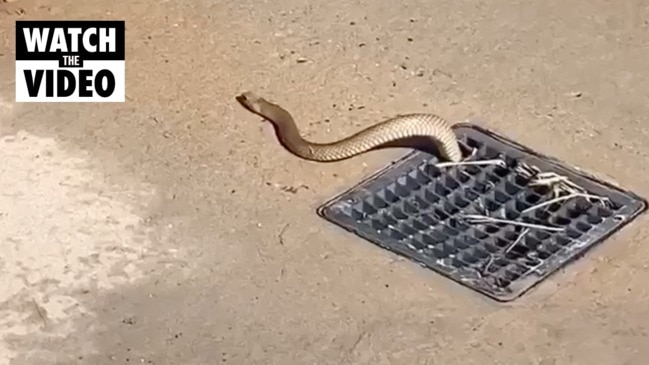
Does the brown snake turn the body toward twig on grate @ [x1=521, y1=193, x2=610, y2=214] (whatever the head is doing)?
no

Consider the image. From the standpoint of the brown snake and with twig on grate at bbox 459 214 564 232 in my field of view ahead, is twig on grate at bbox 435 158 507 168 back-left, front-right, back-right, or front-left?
front-left

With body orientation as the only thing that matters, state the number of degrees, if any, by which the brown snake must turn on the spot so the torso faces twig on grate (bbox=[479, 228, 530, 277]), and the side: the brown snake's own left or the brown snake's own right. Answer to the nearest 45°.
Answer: approximately 135° to the brown snake's own left

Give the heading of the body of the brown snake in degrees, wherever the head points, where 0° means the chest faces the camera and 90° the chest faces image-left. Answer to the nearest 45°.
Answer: approximately 90°

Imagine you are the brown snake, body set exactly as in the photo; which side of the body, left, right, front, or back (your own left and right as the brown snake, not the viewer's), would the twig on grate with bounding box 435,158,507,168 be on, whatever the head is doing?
back

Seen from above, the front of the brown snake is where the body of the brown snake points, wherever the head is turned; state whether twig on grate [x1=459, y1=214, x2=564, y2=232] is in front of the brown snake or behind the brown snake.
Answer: behind
